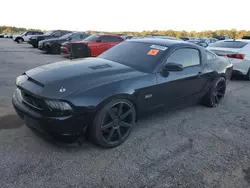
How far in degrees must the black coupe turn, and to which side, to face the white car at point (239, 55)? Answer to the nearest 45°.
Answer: approximately 180°

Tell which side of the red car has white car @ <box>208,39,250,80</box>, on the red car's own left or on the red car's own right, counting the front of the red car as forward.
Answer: on the red car's own left

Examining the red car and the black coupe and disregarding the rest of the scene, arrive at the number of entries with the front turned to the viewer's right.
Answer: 0

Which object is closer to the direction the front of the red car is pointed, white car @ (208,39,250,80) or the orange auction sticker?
the orange auction sticker
